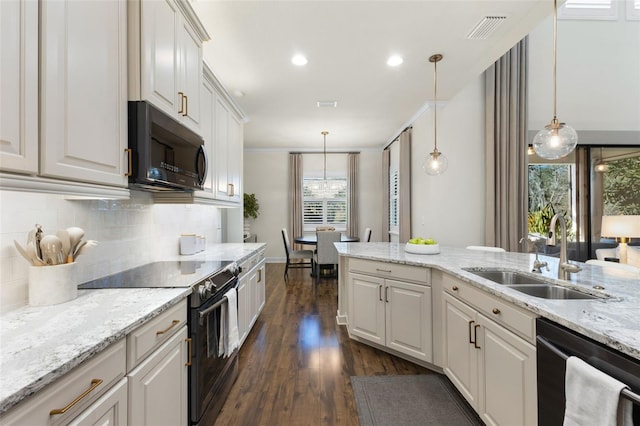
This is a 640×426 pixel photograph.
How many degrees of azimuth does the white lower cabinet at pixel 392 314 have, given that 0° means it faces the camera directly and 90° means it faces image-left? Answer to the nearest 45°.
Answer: approximately 45°

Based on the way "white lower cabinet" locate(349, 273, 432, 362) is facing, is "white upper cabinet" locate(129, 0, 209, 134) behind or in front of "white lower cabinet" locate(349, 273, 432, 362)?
in front

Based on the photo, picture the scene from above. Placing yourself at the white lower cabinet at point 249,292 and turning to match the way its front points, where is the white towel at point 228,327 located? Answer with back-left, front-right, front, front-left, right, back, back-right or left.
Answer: right

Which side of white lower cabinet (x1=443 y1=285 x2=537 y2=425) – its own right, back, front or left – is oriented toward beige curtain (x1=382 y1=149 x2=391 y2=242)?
right

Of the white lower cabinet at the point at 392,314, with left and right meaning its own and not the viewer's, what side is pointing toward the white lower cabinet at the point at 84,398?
front

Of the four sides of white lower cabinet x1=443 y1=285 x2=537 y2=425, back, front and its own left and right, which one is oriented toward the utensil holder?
front

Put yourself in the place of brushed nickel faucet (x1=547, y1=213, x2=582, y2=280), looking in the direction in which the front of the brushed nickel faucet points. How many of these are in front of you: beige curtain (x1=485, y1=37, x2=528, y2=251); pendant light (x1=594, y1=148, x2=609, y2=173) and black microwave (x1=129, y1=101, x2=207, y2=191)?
1

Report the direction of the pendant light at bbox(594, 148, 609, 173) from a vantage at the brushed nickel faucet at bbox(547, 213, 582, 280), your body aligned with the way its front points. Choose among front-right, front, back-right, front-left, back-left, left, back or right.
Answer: back-right

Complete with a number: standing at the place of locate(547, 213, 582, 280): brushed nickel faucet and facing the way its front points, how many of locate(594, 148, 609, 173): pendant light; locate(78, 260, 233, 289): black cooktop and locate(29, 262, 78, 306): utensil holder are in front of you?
2

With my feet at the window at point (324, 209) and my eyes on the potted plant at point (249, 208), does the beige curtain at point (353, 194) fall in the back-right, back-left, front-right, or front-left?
back-left

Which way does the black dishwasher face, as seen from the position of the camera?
facing the viewer and to the left of the viewer

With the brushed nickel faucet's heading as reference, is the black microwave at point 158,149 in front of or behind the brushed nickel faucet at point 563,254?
in front

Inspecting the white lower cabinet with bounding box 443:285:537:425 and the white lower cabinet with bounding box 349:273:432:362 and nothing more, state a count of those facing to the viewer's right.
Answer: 0

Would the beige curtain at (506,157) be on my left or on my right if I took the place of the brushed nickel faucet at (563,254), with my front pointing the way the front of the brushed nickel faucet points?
on my right

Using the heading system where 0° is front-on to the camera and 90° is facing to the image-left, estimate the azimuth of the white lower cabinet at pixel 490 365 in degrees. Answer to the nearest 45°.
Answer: approximately 45°

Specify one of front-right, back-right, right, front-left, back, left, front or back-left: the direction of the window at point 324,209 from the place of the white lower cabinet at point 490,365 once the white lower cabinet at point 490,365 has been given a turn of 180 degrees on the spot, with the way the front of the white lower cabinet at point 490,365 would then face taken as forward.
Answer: left

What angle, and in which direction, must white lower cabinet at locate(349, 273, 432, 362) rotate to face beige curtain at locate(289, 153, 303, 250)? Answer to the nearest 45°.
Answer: approximately 90° to its right

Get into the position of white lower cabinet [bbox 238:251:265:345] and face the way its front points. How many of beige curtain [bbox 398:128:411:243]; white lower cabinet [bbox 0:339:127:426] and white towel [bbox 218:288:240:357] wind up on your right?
2

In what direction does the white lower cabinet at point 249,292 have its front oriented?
to the viewer's right
